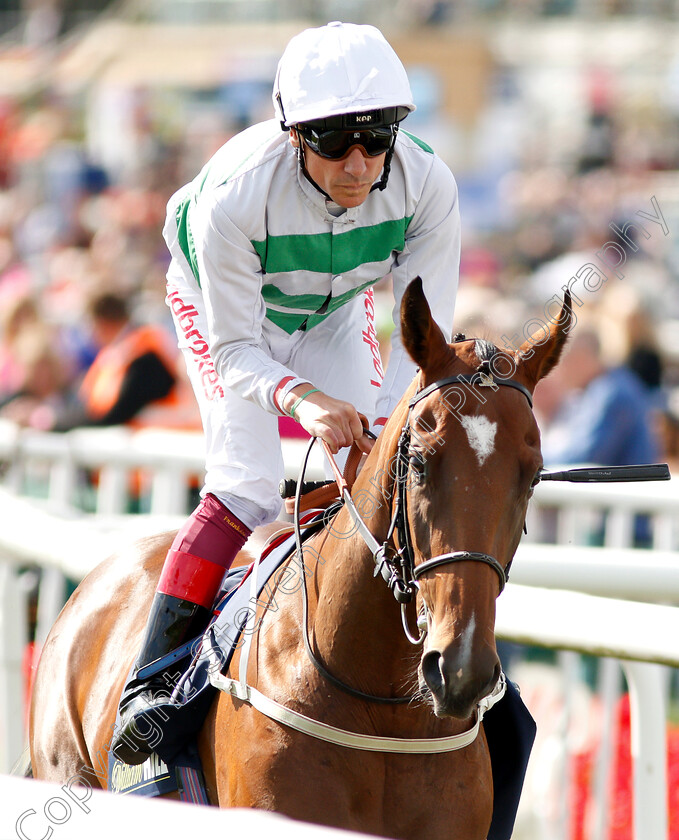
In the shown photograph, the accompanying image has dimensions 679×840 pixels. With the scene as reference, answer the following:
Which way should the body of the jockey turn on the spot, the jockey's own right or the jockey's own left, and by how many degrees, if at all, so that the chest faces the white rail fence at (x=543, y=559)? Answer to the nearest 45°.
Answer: approximately 90° to the jockey's own left

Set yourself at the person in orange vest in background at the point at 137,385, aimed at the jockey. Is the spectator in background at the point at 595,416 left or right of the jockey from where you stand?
left

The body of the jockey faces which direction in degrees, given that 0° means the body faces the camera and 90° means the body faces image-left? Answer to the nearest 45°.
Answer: approximately 315°

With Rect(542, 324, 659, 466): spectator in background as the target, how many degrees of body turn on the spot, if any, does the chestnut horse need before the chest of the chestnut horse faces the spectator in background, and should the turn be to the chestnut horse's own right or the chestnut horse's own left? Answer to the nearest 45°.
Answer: approximately 135° to the chestnut horse's own left

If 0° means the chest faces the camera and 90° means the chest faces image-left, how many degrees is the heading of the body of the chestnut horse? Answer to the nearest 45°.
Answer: approximately 315°

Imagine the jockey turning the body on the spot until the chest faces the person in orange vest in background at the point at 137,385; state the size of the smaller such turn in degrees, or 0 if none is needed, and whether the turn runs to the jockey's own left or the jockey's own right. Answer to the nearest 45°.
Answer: approximately 135° to the jockey's own left
